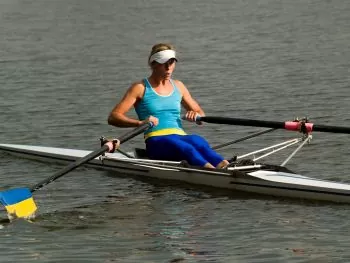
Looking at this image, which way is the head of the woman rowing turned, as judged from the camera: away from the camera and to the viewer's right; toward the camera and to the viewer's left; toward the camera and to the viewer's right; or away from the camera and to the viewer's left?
toward the camera and to the viewer's right

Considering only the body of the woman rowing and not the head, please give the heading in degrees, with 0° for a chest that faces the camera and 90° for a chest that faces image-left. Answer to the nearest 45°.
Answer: approximately 315°
